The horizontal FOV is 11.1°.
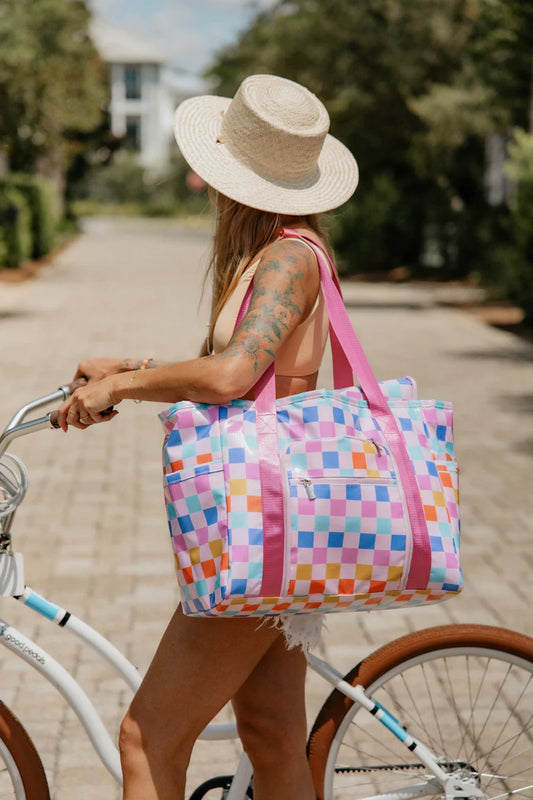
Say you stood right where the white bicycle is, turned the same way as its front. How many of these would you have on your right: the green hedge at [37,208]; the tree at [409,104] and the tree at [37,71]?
3

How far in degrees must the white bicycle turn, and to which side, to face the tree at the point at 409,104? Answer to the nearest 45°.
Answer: approximately 90° to its right

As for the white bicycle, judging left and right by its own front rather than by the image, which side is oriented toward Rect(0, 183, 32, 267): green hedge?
right

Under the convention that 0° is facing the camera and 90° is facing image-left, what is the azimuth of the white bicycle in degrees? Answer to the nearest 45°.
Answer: approximately 90°

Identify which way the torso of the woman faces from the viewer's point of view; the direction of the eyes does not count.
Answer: to the viewer's left

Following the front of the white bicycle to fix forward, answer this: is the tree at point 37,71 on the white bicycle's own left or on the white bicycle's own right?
on the white bicycle's own right

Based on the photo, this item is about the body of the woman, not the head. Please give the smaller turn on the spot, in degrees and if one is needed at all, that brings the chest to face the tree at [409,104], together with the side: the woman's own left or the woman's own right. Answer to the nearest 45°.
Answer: approximately 90° to the woman's own right

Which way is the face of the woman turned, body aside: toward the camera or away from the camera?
away from the camera
